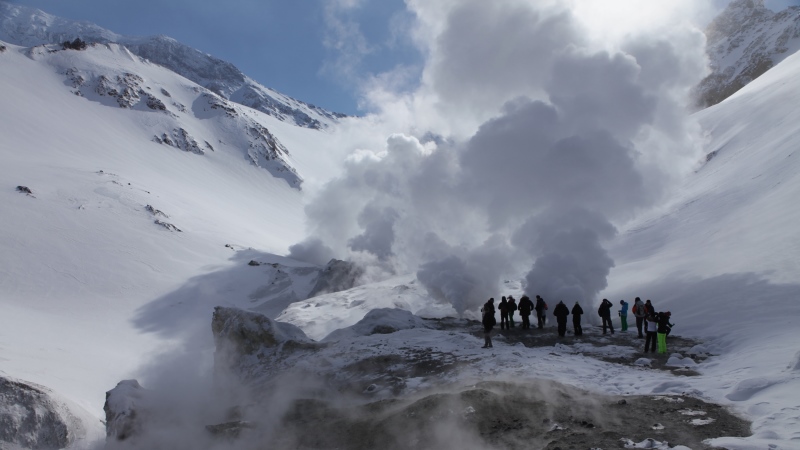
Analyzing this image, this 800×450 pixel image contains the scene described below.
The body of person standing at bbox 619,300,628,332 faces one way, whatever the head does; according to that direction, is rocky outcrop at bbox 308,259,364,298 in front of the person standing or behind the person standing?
in front

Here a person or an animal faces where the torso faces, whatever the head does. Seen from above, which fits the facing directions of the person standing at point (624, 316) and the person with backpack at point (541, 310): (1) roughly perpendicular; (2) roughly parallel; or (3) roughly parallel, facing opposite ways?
roughly parallel

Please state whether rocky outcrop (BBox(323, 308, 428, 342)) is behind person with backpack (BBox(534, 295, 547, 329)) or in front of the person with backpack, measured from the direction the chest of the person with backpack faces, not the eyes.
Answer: in front

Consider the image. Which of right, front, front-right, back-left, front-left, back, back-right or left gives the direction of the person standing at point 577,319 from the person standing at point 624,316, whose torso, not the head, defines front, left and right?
front-left
